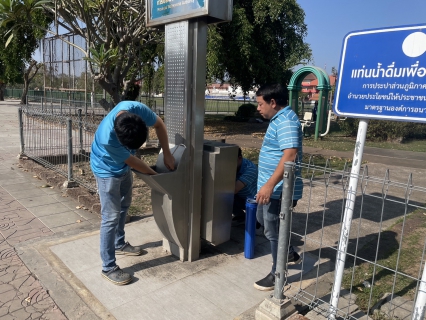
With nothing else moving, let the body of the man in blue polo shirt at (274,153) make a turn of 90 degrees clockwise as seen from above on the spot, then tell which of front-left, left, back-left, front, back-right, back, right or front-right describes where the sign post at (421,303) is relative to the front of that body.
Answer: back-right

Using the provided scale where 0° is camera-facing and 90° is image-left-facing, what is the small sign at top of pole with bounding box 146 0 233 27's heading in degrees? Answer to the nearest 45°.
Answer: approximately 45°

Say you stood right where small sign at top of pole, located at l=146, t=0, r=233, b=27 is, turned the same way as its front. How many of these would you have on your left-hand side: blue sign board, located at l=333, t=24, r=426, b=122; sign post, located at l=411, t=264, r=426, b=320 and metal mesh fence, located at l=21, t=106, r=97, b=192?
2

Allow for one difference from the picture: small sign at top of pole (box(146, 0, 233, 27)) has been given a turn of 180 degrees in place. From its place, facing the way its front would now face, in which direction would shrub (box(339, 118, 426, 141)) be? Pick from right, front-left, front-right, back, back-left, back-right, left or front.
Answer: front

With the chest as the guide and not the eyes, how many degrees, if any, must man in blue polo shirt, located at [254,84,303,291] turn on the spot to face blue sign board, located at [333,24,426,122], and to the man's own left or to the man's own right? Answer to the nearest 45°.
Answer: approximately 135° to the man's own left

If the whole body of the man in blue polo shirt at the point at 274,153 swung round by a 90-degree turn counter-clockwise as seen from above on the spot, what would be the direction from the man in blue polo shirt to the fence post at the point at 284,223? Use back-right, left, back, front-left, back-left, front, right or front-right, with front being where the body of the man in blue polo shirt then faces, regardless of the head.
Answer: front

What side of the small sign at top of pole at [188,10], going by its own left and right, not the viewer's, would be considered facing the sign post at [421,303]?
left

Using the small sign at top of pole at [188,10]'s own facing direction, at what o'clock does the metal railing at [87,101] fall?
The metal railing is roughly at 4 o'clock from the small sign at top of pole.

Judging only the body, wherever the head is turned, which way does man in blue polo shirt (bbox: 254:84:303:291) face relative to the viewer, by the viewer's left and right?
facing to the left of the viewer

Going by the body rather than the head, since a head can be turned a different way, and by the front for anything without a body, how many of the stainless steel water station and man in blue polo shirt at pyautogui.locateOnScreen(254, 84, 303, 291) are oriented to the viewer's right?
0

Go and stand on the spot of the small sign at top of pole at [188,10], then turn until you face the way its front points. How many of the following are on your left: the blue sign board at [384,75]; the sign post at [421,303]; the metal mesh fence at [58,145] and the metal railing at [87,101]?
2

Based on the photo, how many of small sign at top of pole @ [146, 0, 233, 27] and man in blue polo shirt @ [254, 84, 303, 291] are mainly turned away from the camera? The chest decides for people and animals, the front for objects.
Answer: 0

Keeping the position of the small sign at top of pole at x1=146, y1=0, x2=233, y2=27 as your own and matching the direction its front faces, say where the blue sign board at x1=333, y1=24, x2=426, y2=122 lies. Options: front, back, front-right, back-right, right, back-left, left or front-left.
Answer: left

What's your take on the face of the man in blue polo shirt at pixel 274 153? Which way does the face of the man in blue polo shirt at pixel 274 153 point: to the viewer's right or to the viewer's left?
to the viewer's left
